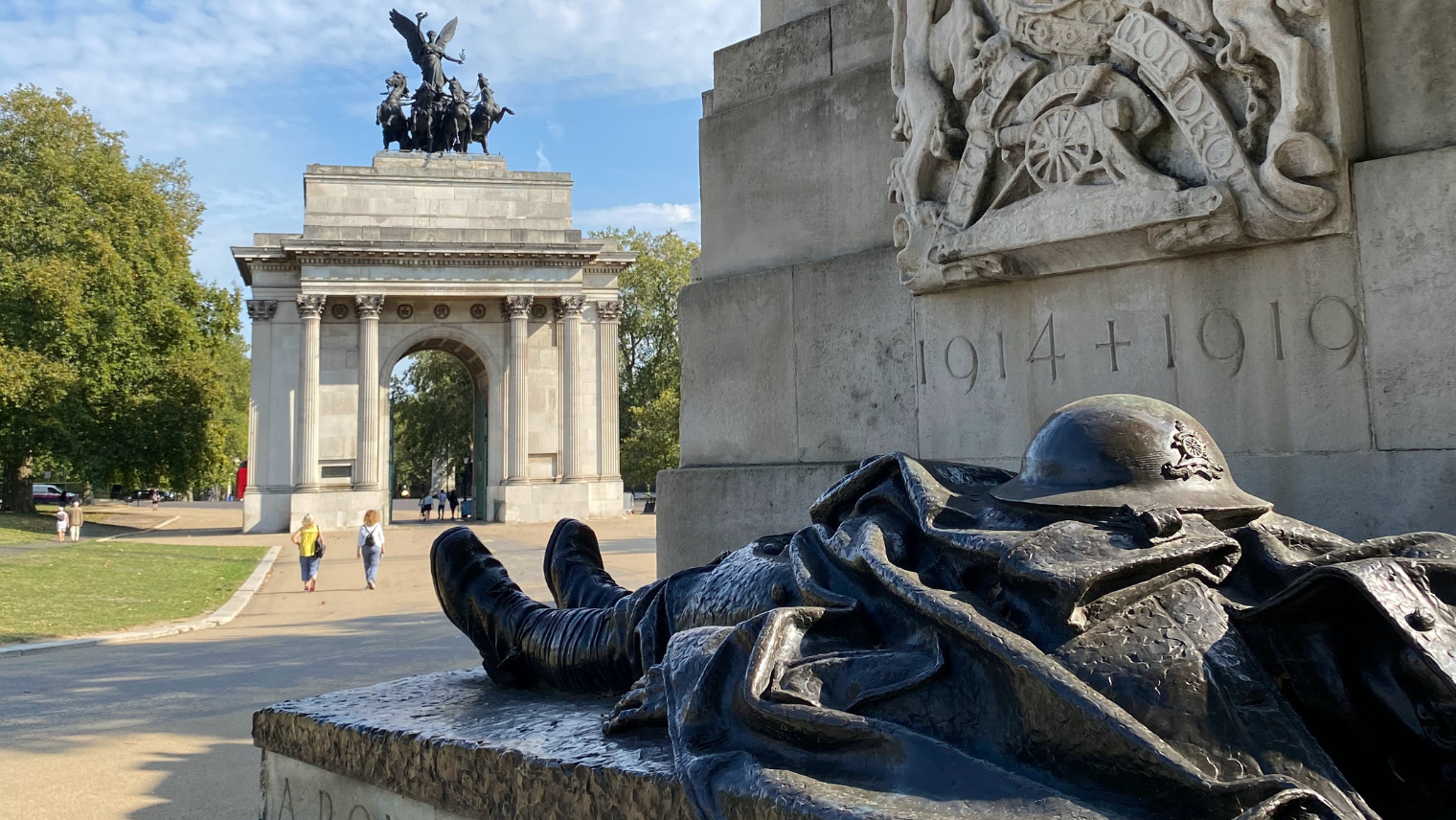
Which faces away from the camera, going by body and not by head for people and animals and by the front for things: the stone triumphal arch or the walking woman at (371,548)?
the walking woman

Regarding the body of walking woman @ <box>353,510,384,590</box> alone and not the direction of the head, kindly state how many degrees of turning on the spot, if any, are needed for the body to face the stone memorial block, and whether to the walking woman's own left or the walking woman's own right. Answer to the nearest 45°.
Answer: approximately 180°

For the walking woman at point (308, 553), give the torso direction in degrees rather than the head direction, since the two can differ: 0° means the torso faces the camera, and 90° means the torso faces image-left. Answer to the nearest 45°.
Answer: approximately 180°

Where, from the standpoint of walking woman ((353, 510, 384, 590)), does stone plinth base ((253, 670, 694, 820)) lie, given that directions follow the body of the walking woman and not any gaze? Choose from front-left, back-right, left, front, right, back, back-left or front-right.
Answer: back

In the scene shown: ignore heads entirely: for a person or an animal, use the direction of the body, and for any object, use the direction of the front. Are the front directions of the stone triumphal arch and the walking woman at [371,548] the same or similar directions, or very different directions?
very different directions

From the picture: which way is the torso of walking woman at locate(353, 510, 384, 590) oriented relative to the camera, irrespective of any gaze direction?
away from the camera

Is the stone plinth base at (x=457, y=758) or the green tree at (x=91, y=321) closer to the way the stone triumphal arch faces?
the stone plinth base

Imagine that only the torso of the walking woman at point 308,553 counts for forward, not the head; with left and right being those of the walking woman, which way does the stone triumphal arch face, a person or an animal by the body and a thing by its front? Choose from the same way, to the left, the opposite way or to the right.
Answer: the opposite way

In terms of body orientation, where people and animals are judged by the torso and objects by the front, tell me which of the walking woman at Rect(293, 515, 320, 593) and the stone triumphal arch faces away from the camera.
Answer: the walking woman

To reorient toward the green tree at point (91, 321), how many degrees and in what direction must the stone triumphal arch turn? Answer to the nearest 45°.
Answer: approximately 90° to its right

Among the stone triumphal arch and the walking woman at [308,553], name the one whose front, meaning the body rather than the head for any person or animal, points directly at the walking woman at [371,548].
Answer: the stone triumphal arch

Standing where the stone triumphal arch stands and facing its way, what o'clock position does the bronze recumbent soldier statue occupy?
The bronze recumbent soldier statue is roughly at 12 o'clock from the stone triumphal arch.

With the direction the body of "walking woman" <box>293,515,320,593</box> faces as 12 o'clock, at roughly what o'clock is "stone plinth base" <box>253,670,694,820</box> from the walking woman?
The stone plinth base is roughly at 6 o'clock from the walking woman.

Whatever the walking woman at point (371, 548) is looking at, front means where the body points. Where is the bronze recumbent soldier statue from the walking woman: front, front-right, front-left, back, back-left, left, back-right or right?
back
